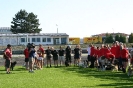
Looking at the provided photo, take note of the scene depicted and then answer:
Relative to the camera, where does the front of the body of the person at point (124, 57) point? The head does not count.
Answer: to the viewer's left
